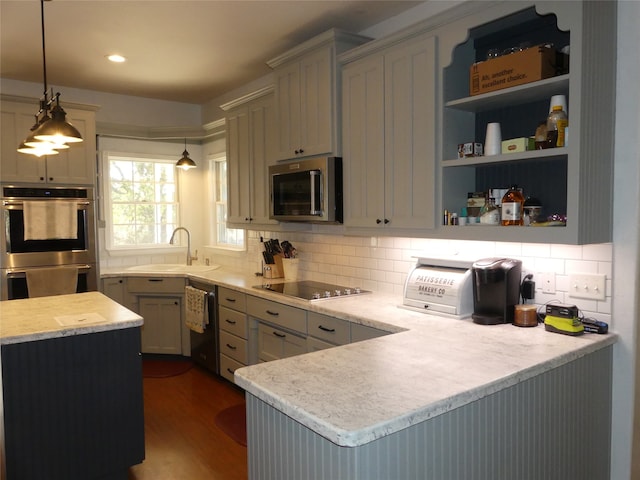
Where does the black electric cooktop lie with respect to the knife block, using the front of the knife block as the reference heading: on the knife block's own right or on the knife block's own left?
on the knife block's own left

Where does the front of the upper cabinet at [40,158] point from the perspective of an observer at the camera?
facing the viewer

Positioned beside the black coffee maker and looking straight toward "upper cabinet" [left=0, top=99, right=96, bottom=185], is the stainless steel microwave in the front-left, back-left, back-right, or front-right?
front-right

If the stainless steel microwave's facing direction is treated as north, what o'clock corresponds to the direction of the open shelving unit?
The open shelving unit is roughly at 9 o'clock from the stainless steel microwave.

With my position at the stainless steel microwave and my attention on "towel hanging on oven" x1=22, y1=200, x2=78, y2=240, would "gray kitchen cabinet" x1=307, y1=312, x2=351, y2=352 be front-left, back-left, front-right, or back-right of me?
back-left

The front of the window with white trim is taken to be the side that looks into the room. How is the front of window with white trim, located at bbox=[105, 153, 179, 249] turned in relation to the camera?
facing the viewer and to the right of the viewer

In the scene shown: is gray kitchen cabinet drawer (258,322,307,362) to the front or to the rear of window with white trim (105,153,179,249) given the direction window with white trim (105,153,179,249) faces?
to the front

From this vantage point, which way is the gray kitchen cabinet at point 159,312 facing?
toward the camera

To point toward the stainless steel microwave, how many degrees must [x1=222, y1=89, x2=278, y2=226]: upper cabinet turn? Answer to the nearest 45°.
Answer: approximately 90° to its left

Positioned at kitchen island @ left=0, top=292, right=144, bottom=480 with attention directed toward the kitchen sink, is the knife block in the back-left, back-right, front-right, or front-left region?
front-right

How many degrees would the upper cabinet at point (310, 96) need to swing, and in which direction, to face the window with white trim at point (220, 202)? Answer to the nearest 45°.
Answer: approximately 90° to its right

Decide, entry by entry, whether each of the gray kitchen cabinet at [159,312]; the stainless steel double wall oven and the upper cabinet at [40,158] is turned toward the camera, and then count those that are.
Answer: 3

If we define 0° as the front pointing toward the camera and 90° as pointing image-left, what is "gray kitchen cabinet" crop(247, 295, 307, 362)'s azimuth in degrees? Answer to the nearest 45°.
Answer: approximately 45°

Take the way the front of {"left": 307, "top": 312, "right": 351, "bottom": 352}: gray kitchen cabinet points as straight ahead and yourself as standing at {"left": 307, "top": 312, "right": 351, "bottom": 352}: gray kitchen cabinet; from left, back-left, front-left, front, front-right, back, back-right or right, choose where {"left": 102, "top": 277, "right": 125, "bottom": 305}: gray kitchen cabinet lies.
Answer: right
